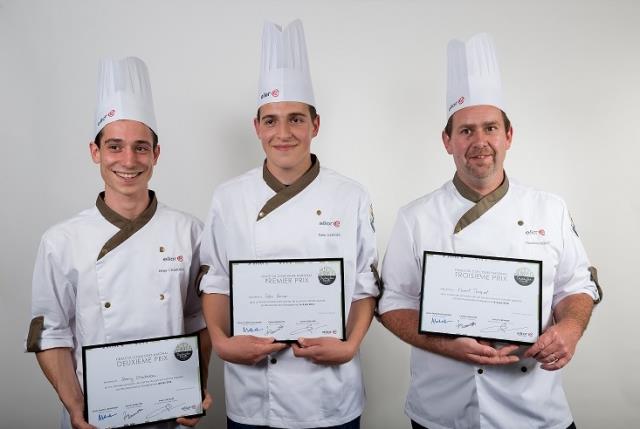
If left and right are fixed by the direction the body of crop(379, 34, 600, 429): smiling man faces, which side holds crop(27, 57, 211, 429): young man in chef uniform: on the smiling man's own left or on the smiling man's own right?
on the smiling man's own right

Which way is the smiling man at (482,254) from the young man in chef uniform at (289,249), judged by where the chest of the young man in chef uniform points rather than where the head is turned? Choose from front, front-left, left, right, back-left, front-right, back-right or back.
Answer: left

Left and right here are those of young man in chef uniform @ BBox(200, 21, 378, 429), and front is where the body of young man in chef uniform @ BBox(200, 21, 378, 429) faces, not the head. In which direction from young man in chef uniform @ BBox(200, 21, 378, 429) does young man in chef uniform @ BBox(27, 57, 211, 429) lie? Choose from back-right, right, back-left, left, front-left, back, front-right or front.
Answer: right

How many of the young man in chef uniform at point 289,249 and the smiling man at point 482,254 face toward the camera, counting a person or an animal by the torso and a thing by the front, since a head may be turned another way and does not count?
2

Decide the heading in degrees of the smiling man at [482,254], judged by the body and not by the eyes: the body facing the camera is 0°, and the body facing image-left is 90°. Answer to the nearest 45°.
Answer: approximately 0°

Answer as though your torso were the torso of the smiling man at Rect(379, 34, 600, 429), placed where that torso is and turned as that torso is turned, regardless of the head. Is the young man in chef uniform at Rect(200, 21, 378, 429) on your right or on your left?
on your right
